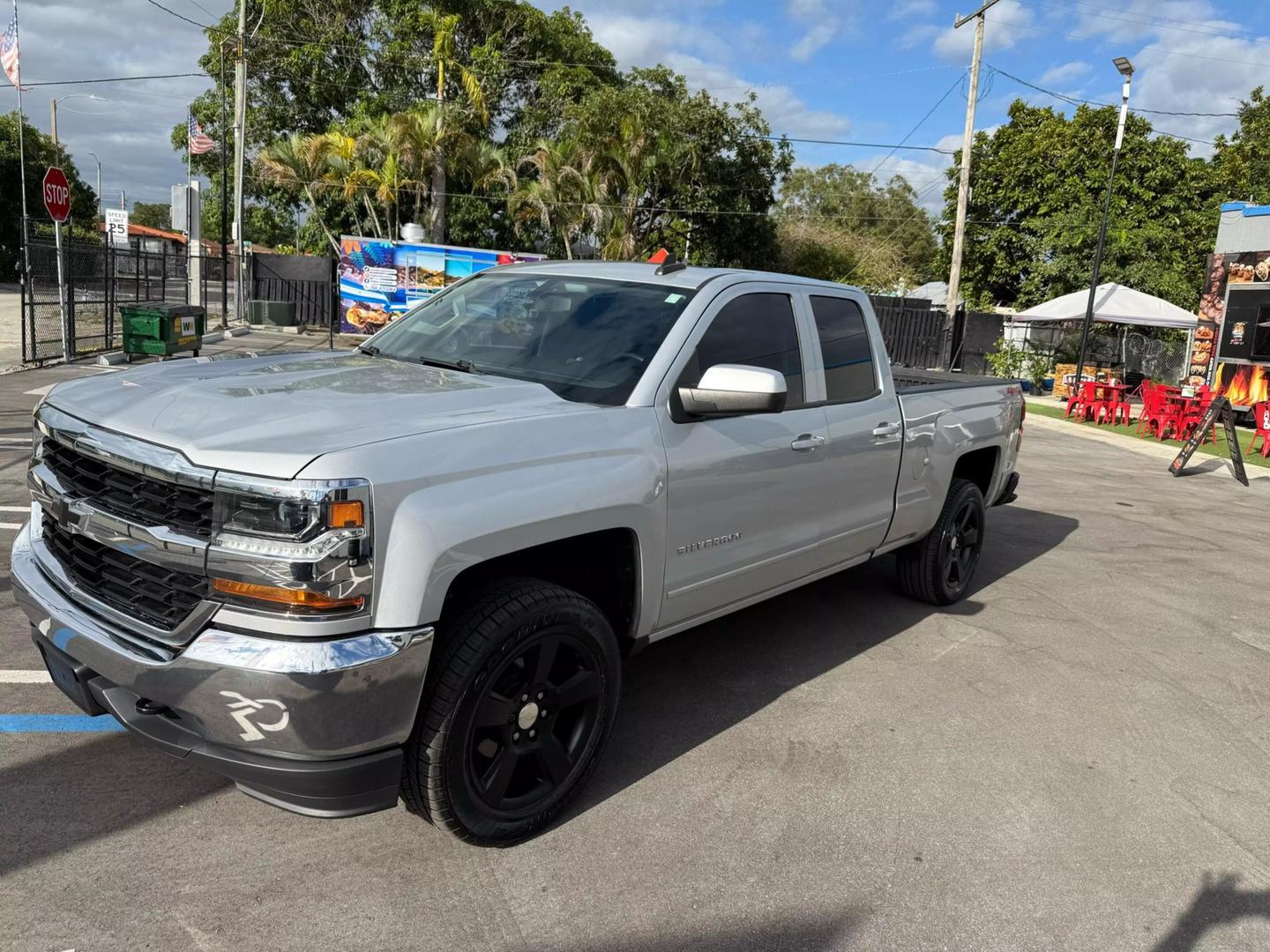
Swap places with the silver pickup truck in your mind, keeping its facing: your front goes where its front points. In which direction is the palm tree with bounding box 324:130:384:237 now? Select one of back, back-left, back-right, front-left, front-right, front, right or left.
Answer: back-right

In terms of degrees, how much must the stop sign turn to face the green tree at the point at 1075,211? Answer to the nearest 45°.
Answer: approximately 45° to its left

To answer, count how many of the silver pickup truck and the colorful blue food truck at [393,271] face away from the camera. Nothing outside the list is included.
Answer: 0

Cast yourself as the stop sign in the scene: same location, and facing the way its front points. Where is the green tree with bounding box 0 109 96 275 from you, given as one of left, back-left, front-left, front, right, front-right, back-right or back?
back-left
